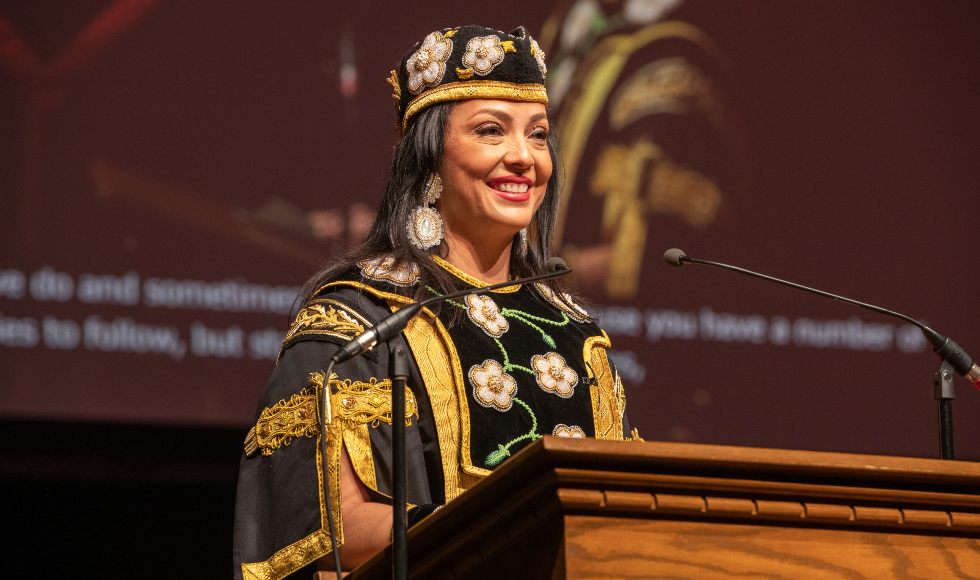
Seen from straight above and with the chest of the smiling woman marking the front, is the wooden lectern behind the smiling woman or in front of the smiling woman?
in front

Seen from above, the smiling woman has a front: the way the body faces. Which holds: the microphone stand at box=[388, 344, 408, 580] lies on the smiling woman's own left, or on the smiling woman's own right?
on the smiling woman's own right

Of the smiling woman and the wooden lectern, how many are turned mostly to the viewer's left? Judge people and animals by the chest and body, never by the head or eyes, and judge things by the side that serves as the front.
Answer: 0

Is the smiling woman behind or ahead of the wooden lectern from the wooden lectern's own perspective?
behind

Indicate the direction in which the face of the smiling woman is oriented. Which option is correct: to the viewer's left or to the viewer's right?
to the viewer's right

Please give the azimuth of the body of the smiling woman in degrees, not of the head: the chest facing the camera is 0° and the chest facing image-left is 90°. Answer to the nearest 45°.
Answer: approximately 315°
